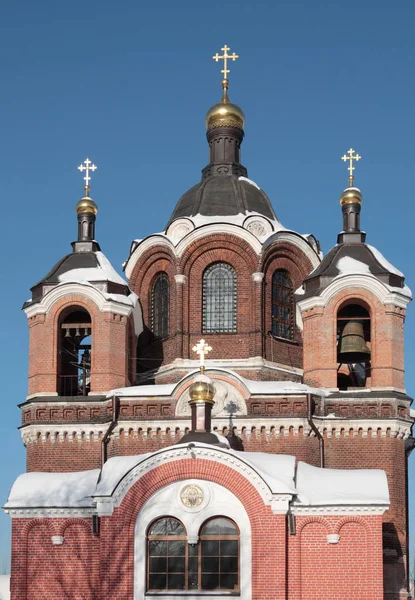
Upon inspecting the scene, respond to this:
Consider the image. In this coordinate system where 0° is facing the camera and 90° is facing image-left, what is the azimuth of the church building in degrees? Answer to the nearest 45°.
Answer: approximately 0°
